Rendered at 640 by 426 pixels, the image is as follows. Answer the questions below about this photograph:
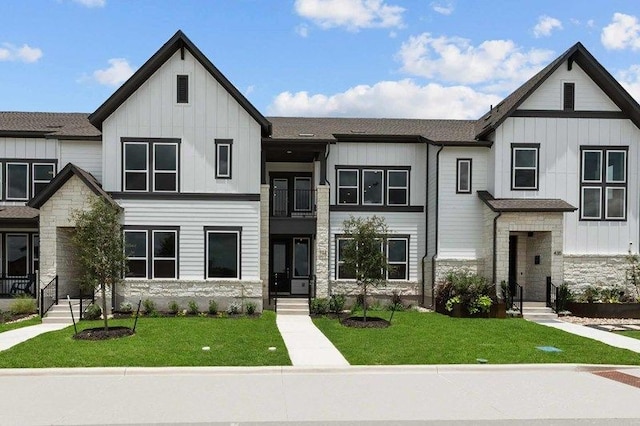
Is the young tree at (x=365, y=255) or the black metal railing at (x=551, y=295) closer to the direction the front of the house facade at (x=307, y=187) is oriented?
the young tree

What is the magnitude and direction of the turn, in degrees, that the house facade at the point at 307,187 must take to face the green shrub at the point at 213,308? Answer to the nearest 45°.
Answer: approximately 45° to its right

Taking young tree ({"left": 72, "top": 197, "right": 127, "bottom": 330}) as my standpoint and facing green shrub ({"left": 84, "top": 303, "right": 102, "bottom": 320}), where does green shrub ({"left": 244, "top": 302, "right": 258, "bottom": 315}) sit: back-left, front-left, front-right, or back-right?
front-right

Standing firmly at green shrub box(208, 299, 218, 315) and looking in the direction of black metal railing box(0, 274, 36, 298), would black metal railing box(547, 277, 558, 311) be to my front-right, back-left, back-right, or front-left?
back-right

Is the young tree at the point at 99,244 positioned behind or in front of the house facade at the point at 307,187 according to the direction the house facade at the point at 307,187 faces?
in front

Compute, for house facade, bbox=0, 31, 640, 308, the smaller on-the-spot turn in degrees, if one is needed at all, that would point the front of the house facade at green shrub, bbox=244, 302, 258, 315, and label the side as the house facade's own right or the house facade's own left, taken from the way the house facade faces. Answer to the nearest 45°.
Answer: approximately 45° to the house facade's own right

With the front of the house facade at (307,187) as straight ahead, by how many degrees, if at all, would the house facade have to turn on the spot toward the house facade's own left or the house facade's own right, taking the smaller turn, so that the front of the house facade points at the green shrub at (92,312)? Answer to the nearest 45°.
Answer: approximately 45° to the house facade's own right

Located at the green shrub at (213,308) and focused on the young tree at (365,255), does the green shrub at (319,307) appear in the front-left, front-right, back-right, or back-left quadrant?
front-left

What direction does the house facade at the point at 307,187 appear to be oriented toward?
toward the camera

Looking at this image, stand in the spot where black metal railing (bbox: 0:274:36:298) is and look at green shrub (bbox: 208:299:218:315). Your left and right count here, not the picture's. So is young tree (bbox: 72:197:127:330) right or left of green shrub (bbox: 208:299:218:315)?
right
